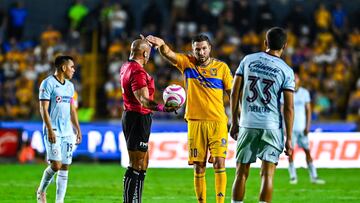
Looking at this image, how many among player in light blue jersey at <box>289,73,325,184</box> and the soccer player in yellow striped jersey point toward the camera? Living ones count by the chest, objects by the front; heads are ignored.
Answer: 2

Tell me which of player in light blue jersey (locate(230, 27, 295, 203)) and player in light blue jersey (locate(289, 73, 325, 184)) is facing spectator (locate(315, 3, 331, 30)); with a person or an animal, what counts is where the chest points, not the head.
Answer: player in light blue jersey (locate(230, 27, 295, 203))

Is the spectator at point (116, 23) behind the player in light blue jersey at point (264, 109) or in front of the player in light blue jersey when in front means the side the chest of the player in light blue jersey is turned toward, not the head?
in front

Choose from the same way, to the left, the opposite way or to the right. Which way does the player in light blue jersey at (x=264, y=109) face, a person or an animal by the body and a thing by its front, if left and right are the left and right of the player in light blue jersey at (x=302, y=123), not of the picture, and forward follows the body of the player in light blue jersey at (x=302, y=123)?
the opposite way

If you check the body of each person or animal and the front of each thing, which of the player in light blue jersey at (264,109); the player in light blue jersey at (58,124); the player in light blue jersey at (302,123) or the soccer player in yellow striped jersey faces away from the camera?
the player in light blue jersey at (264,109)

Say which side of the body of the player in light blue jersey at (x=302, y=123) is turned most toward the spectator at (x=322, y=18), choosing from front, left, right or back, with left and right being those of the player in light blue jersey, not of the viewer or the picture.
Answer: back

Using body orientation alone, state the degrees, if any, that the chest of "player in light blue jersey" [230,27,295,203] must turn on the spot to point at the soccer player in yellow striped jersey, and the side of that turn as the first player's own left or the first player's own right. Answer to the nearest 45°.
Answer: approximately 45° to the first player's own left

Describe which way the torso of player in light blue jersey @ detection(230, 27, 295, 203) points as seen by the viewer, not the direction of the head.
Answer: away from the camera

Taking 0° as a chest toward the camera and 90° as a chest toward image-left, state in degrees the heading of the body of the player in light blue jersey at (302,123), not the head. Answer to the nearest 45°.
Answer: approximately 0°

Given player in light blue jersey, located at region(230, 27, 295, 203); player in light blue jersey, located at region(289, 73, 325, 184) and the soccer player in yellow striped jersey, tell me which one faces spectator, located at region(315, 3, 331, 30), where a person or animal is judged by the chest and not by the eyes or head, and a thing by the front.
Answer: player in light blue jersey, located at region(230, 27, 295, 203)

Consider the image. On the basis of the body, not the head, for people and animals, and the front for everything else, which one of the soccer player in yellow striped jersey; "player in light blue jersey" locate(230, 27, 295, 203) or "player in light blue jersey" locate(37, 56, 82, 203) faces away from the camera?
"player in light blue jersey" locate(230, 27, 295, 203)

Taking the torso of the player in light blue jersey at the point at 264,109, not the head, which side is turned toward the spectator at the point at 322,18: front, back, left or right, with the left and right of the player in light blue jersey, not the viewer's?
front
